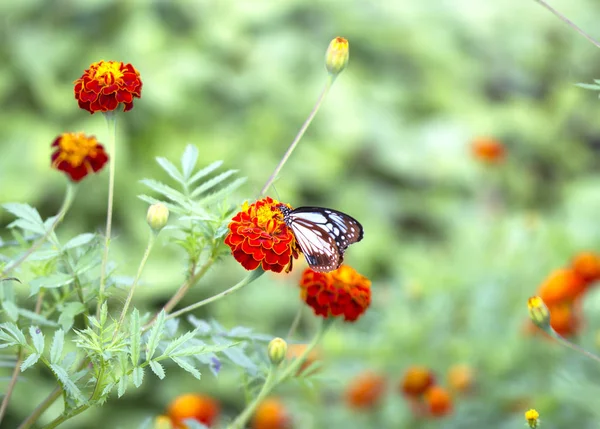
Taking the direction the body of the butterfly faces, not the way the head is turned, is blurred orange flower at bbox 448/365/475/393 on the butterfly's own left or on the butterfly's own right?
on the butterfly's own right

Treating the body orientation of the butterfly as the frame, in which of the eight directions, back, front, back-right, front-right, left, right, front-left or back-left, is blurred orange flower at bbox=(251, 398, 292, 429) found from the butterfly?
right

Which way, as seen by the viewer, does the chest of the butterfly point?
to the viewer's left
